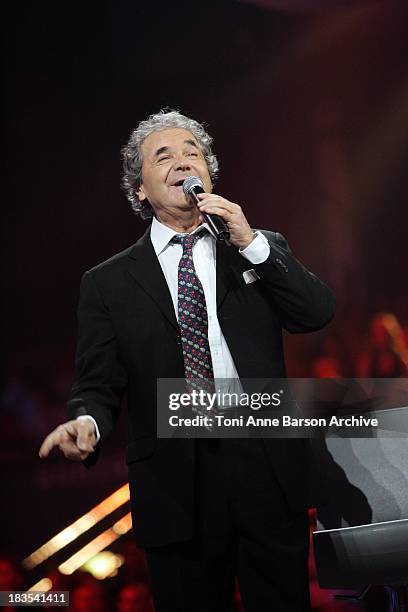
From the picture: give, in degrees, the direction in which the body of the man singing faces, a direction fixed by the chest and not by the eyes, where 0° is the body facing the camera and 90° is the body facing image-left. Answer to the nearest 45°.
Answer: approximately 0°
